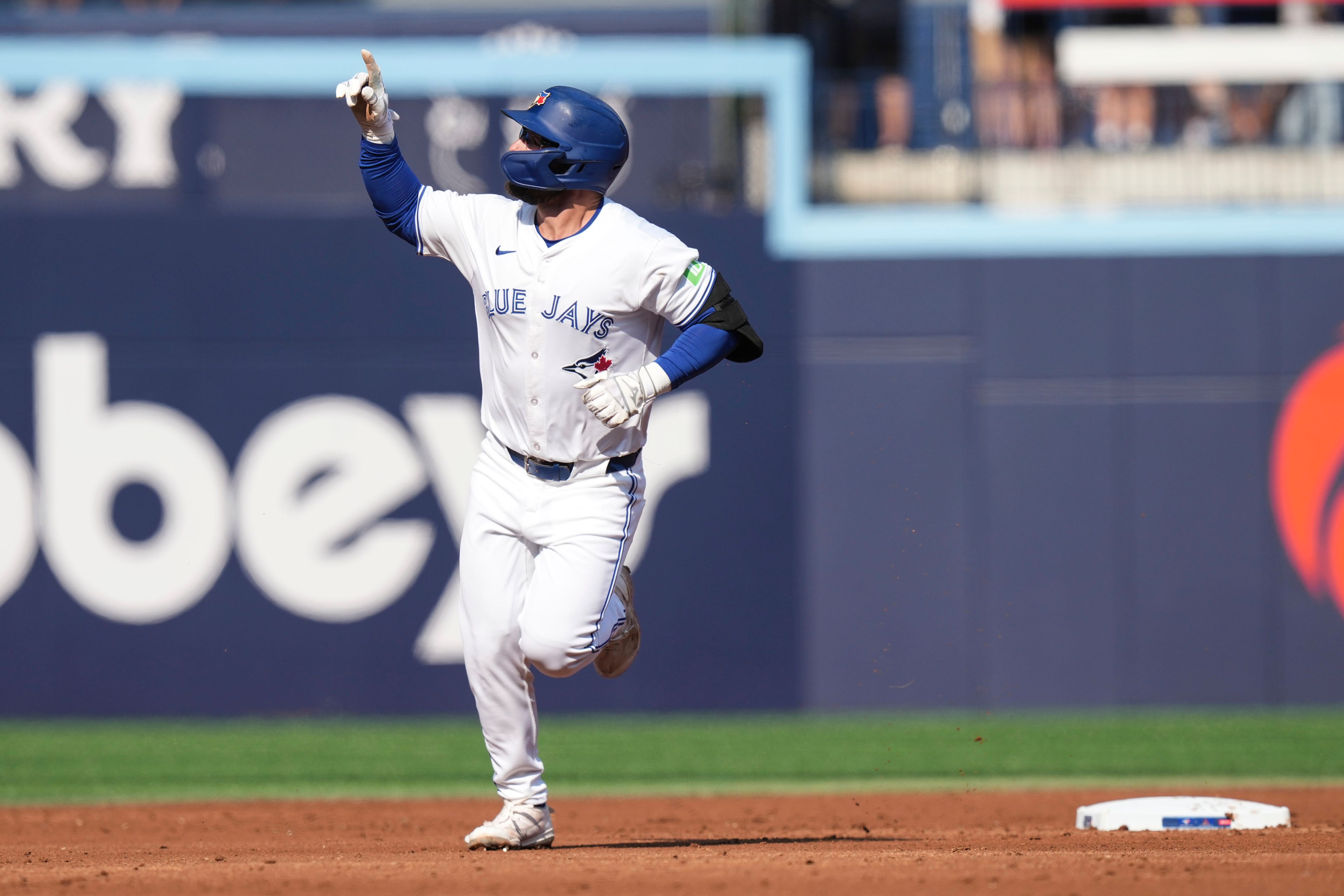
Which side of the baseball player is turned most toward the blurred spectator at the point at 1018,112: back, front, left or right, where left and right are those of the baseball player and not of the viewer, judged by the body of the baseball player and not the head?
back

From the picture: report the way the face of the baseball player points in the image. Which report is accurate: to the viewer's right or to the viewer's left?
to the viewer's left

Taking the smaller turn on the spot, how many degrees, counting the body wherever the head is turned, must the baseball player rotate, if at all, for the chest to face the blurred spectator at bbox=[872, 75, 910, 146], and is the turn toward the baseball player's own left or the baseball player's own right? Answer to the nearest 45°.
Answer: approximately 135° to the baseball player's own right

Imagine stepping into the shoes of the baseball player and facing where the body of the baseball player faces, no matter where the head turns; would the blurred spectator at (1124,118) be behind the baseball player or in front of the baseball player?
behind

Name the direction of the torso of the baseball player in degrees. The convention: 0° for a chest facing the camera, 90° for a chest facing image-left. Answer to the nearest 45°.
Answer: approximately 45°

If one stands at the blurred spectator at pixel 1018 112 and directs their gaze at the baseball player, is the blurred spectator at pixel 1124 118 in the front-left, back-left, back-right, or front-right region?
back-left

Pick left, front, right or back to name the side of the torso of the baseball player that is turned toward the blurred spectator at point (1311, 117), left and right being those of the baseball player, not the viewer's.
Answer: back
